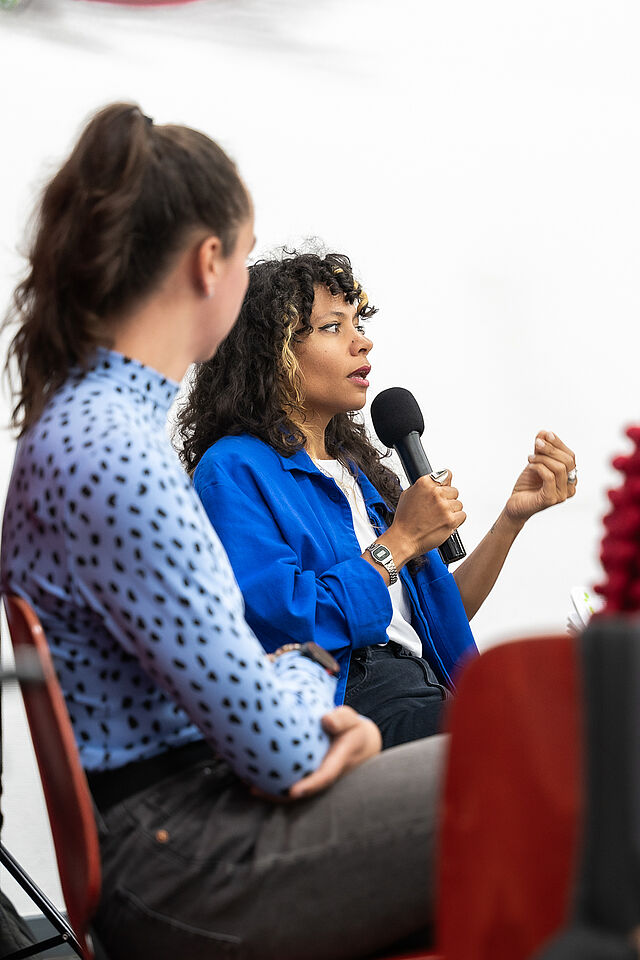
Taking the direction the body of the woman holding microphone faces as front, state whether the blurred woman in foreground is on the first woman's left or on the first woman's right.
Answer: on the first woman's right

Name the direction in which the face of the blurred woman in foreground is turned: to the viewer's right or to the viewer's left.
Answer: to the viewer's right

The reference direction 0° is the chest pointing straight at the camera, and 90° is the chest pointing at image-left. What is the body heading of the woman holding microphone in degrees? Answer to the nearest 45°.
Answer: approximately 315°
